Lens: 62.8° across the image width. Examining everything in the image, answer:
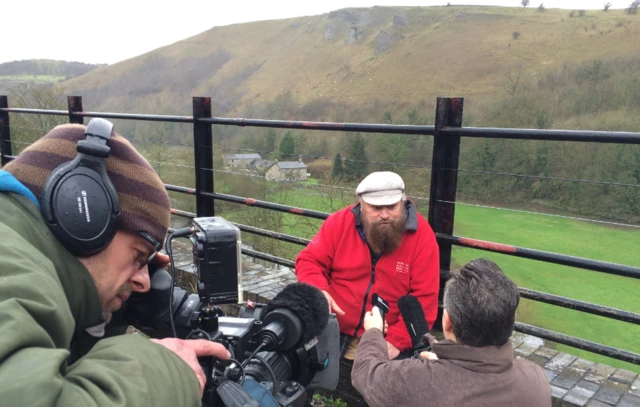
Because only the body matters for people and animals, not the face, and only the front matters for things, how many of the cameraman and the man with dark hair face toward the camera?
0

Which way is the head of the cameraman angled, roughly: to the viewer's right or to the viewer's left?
to the viewer's right

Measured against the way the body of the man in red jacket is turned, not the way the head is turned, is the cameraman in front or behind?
in front

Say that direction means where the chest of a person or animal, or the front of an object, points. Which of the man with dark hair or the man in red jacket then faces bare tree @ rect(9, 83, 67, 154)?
the man with dark hair

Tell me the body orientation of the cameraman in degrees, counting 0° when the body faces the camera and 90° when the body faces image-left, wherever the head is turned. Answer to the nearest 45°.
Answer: approximately 270°

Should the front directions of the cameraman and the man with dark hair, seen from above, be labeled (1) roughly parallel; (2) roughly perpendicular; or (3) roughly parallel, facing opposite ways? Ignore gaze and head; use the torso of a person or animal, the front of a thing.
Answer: roughly perpendicular

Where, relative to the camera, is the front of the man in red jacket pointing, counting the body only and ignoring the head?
toward the camera

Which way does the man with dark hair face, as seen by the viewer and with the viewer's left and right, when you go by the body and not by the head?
facing away from the viewer and to the left of the viewer

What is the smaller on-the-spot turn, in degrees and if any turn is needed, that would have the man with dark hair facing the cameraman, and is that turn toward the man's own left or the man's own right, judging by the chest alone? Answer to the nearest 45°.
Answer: approximately 90° to the man's own left

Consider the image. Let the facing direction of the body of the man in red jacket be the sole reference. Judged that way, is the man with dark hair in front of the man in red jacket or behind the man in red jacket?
in front

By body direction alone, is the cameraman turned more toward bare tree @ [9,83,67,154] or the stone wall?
the stone wall

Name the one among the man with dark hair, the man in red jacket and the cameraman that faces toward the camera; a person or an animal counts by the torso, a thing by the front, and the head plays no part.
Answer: the man in red jacket

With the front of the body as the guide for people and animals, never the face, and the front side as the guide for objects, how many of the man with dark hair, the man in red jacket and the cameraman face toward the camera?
1

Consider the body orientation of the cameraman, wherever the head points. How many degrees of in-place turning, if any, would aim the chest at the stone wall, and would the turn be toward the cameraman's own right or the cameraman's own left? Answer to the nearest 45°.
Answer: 0° — they already face it

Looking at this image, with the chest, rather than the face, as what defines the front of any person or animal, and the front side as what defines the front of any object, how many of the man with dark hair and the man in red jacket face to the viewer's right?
0
